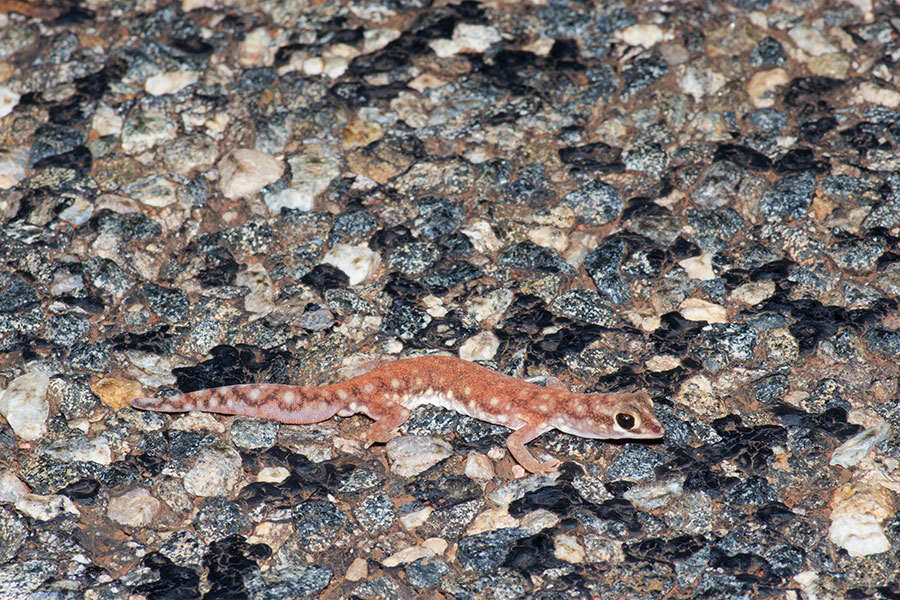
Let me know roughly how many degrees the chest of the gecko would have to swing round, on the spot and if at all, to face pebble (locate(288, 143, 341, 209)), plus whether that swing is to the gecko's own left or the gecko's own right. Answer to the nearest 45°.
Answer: approximately 90° to the gecko's own left

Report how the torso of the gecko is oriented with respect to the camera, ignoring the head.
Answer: to the viewer's right

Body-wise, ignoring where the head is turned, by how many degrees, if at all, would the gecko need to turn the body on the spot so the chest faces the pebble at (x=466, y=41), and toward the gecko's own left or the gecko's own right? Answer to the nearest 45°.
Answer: approximately 90° to the gecko's own left

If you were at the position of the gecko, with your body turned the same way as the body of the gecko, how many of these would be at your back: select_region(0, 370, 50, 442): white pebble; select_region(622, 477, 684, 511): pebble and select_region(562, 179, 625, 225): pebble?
1

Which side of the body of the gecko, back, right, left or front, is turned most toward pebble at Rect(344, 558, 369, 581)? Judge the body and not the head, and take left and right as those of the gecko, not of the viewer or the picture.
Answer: right

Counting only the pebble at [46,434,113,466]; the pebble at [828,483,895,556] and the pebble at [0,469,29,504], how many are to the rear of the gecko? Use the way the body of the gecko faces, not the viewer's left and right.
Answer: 2

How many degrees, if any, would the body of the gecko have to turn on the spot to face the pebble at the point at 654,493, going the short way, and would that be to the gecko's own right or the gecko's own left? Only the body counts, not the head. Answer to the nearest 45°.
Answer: approximately 45° to the gecko's own right

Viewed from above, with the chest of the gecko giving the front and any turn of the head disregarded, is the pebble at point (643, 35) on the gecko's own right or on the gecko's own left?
on the gecko's own left

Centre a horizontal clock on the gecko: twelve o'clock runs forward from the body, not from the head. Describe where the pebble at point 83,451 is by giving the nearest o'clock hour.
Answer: The pebble is roughly at 6 o'clock from the gecko.

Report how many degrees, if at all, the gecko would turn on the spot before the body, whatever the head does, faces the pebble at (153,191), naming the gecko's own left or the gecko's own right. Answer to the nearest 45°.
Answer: approximately 135° to the gecko's own left

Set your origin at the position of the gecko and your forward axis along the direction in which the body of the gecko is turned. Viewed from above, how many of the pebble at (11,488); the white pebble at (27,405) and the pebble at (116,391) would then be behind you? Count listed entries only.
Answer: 3

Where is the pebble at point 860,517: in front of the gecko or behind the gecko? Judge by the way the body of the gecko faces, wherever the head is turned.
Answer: in front
